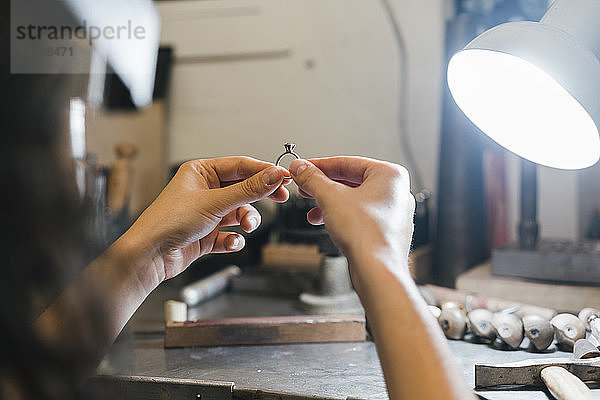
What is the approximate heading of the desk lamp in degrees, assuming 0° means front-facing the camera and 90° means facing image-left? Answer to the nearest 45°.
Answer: approximately 45°
